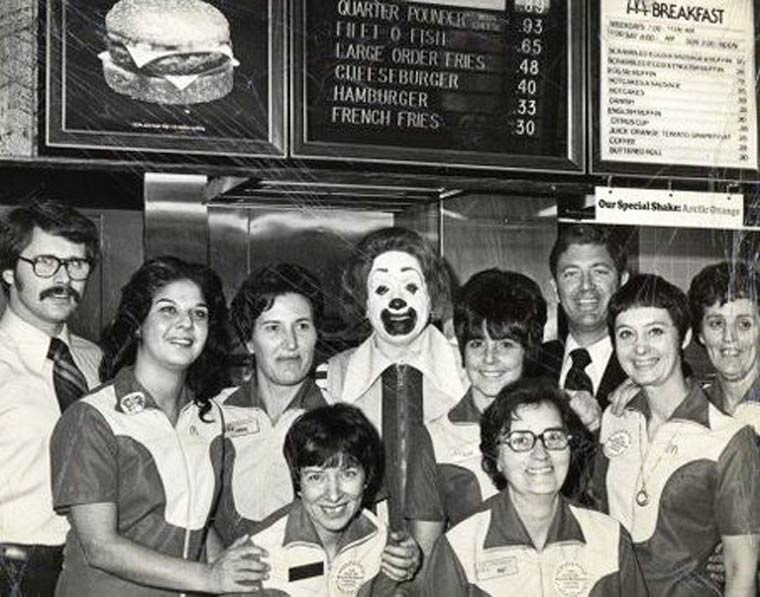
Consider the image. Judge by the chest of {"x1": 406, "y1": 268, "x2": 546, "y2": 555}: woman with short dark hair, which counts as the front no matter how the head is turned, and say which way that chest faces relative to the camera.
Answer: toward the camera

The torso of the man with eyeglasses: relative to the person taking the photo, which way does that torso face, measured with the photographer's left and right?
facing the viewer and to the right of the viewer

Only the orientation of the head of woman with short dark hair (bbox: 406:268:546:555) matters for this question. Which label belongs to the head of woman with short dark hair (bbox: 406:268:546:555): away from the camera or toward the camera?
toward the camera

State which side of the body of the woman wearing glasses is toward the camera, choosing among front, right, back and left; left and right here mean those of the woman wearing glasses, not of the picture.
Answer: front

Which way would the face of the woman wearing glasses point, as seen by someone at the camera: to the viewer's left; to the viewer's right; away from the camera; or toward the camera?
toward the camera

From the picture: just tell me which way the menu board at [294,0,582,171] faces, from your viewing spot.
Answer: facing the viewer

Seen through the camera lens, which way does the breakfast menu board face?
facing the viewer

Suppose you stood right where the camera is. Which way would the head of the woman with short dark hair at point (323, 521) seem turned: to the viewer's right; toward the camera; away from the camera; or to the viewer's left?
toward the camera

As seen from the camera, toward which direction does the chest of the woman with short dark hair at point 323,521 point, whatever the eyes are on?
toward the camera

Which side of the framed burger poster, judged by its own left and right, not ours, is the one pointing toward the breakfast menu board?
left

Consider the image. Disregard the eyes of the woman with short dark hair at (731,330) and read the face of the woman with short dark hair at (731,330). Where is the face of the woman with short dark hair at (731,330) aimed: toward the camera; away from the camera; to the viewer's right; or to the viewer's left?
toward the camera
